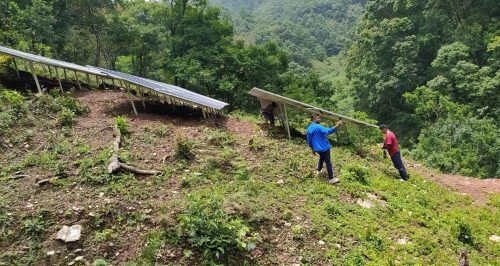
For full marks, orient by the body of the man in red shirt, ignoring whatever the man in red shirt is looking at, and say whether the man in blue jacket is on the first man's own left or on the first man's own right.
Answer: on the first man's own left

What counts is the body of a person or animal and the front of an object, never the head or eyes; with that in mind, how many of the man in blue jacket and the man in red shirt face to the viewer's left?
1

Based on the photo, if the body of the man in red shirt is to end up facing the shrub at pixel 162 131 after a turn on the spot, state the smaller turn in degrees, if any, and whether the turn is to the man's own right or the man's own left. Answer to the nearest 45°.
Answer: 0° — they already face it

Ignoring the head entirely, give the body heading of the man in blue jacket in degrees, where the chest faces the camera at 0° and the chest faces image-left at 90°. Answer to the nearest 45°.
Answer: approximately 225°

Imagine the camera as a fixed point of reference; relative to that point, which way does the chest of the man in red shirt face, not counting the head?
to the viewer's left

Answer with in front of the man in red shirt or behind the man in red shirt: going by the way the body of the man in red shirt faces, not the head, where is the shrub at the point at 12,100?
in front

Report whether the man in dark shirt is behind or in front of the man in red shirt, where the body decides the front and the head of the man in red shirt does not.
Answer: in front

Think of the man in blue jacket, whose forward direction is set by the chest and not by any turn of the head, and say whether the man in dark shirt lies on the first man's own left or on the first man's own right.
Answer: on the first man's own left
